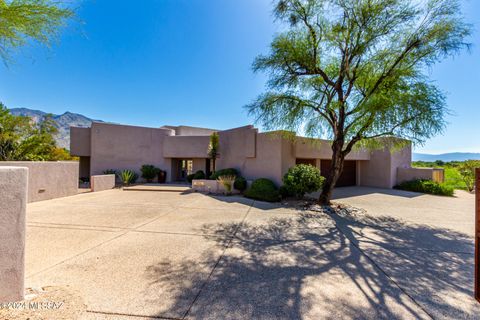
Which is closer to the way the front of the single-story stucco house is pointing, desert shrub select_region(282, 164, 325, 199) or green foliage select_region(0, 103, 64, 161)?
the desert shrub

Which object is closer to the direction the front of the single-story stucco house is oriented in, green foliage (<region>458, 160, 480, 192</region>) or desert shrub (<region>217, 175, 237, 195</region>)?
the desert shrub

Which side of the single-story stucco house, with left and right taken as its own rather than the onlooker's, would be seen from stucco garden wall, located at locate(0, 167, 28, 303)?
front

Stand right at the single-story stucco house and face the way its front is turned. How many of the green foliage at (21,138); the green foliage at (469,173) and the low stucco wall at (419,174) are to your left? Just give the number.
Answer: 2

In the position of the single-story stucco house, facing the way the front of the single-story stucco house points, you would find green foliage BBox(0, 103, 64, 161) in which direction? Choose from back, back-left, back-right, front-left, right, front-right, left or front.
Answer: right

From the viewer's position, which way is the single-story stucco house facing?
facing the viewer

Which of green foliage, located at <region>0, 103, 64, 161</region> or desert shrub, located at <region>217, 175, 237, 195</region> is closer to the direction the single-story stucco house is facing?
the desert shrub

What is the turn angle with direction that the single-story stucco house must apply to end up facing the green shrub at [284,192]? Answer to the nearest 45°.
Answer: approximately 45° to its left

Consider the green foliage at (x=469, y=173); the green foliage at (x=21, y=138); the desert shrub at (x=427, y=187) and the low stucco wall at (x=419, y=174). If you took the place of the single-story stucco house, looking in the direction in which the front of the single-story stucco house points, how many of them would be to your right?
1

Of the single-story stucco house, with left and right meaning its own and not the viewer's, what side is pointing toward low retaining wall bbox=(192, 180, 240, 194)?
front

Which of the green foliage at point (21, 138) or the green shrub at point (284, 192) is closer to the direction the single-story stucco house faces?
the green shrub

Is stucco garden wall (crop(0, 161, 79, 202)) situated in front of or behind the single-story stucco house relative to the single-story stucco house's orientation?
in front
